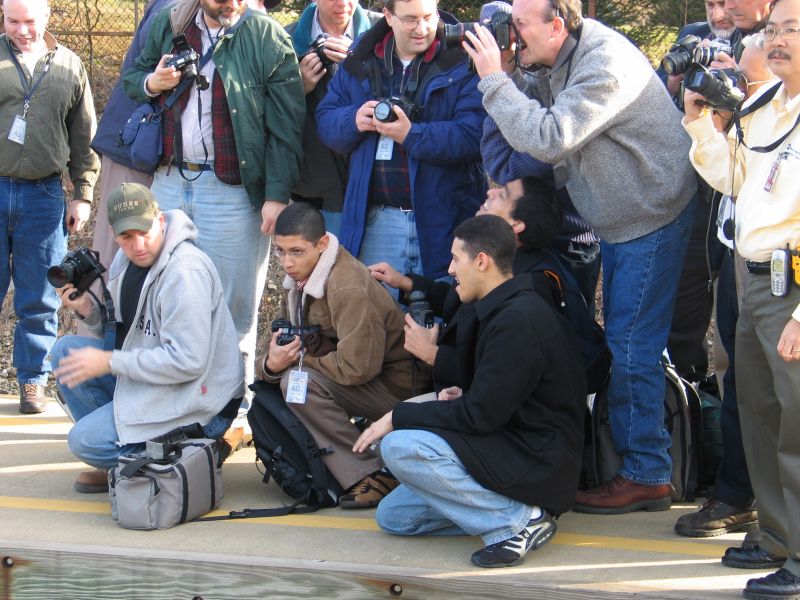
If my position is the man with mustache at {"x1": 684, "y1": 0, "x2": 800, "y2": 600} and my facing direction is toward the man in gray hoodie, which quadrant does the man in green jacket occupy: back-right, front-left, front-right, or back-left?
front-right

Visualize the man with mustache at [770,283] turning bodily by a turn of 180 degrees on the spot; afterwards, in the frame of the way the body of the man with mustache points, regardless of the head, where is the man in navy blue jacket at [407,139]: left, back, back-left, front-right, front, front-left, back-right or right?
left

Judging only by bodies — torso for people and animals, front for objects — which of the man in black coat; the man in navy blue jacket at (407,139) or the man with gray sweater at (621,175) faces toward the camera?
the man in navy blue jacket

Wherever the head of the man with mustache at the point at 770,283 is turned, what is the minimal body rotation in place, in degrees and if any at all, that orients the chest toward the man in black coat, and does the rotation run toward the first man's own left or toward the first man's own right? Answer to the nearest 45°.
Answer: approximately 45° to the first man's own right

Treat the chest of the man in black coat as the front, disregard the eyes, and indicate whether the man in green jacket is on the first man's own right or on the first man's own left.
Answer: on the first man's own right

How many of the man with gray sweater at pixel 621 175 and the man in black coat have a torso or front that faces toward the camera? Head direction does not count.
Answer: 0

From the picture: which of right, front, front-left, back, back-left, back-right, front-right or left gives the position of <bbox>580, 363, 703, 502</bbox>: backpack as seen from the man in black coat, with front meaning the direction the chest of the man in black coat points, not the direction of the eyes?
back-right

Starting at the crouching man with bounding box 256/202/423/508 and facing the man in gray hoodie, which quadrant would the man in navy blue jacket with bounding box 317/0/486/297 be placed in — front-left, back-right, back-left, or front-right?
back-right

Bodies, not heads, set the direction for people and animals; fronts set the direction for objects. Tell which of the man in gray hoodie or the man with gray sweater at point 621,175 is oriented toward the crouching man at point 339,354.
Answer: the man with gray sweater

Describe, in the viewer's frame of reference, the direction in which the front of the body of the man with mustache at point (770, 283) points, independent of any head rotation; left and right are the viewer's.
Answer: facing the viewer and to the left of the viewer

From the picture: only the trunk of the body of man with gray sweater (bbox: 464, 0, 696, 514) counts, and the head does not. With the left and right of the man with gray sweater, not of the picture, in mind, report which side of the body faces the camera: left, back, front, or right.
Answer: left

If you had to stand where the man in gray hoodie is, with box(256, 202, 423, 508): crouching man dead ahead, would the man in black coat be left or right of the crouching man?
right

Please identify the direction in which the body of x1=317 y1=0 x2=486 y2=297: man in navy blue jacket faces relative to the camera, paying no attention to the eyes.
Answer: toward the camera

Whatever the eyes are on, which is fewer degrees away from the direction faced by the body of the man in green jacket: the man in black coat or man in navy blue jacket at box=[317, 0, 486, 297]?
the man in black coat

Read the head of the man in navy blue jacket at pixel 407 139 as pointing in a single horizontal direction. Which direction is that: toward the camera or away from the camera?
toward the camera
